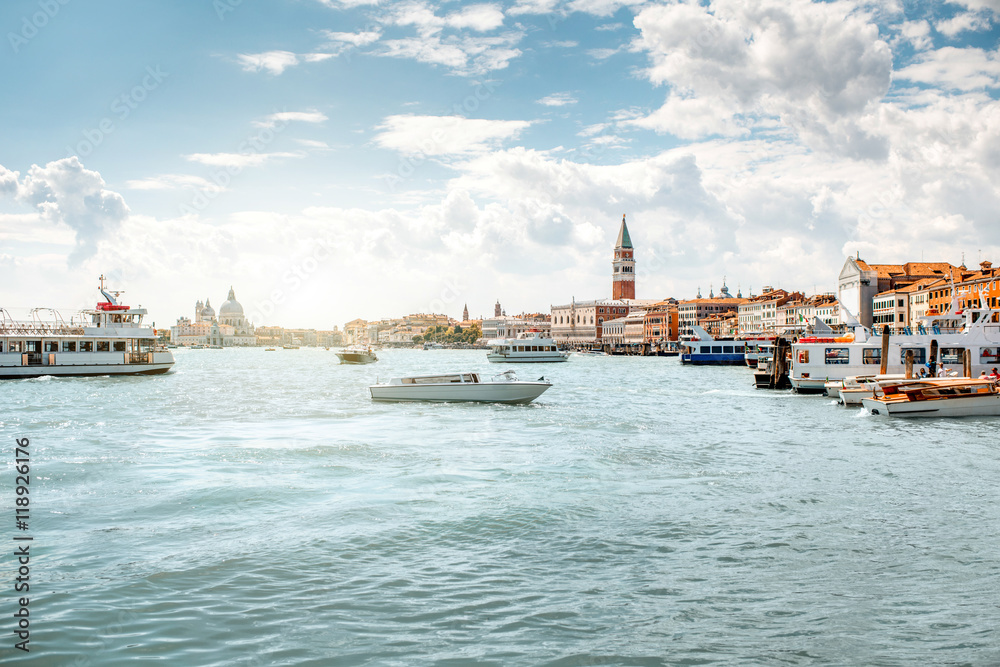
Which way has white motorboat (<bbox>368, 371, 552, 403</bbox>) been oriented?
to the viewer's right

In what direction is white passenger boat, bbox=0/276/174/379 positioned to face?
to the viewer's right

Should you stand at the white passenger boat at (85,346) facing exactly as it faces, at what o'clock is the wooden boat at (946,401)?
The wooden boat is roughly at 2 o'clock from the white passenger boat.

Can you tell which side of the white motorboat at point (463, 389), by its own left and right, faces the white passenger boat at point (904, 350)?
front

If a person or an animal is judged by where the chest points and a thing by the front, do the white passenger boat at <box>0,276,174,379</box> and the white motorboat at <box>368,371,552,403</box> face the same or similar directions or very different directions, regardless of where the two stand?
same or similar directions

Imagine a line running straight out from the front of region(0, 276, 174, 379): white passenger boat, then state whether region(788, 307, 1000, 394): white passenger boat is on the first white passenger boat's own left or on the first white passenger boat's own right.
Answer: on the first white passenger boat's own right

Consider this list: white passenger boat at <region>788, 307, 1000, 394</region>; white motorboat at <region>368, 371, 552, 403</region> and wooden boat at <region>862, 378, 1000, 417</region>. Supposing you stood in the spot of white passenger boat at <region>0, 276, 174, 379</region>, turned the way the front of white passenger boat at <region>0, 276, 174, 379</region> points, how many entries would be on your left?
0

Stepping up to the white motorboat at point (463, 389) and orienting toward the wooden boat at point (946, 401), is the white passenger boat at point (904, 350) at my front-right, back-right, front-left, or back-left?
front-left
